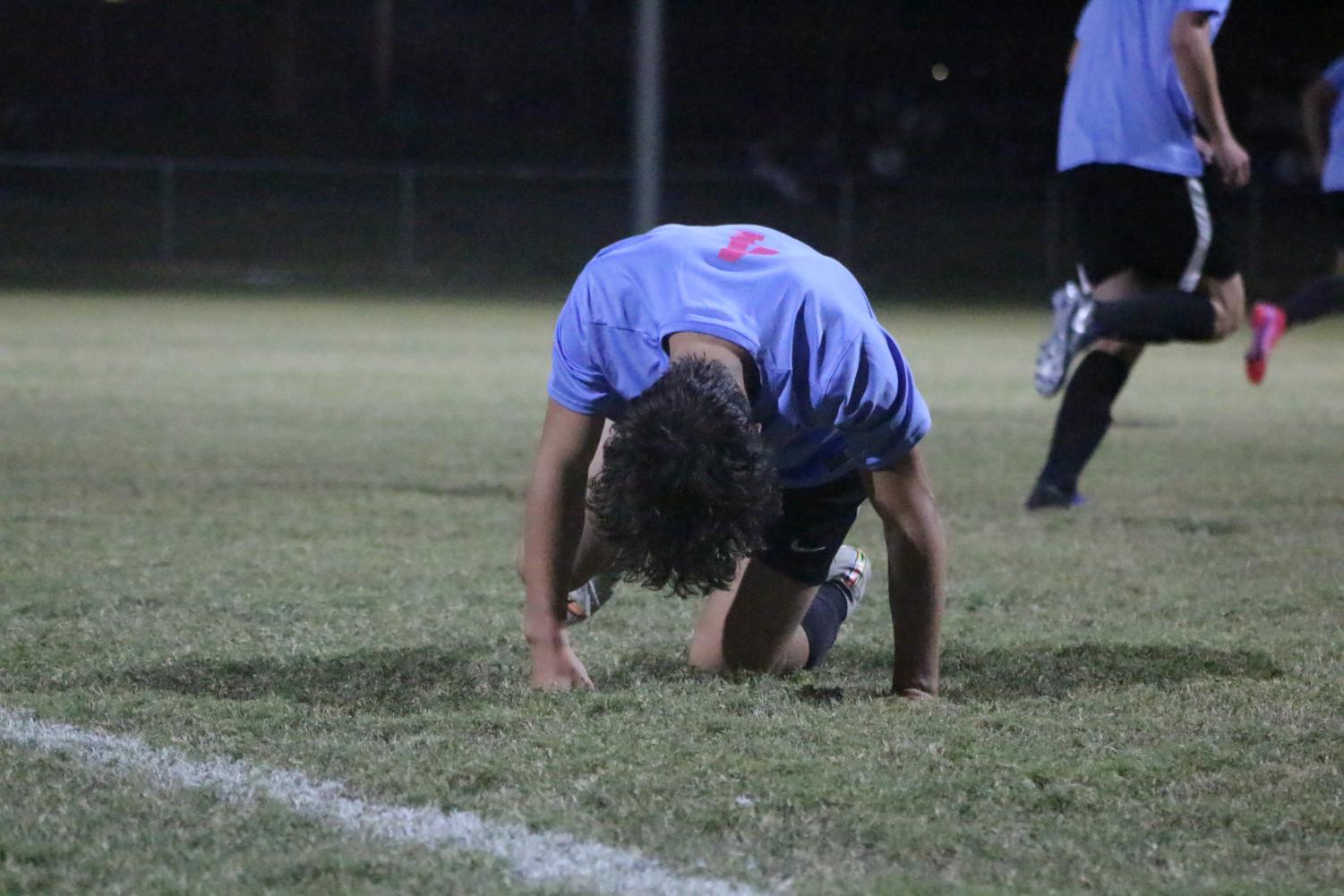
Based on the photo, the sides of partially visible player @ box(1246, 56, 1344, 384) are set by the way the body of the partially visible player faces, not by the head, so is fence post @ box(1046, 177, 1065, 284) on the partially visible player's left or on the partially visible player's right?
on the partially visible player's left

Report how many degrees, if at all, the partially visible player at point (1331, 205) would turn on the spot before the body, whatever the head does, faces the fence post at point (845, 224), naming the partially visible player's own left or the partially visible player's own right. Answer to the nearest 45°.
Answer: approximately 90° to the partially visible player's own left

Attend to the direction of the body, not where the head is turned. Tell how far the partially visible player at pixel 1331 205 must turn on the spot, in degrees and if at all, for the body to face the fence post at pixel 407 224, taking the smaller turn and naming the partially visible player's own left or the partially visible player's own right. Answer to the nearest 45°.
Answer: approximately 135° to the partially visible player's own left

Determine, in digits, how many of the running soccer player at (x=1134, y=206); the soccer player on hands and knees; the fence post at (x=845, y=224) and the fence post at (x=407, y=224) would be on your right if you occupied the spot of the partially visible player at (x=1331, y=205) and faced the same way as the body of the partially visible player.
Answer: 2

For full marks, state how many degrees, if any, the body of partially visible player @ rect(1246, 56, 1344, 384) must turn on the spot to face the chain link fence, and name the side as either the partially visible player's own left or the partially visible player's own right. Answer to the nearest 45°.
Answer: approximately 135° to the partially visible player's own left

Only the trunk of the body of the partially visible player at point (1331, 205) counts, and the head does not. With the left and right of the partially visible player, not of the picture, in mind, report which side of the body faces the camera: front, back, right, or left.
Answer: right

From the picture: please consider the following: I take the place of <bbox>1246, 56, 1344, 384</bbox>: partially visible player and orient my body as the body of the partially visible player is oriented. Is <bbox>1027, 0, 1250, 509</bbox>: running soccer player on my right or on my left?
on my right

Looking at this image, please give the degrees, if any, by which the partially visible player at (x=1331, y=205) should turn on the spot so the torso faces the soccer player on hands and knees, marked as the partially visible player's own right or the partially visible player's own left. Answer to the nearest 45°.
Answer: approximately 90° to the partially visible player's own right

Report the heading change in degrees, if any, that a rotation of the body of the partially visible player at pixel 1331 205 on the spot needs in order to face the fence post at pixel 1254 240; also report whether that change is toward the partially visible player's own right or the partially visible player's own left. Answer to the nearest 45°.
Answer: approximately 90° to the partially visible player's own left
